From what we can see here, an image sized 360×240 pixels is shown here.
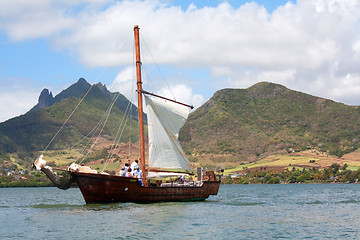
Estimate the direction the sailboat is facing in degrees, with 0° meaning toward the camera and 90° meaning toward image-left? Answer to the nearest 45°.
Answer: approximately 90°
